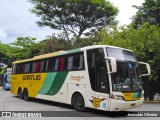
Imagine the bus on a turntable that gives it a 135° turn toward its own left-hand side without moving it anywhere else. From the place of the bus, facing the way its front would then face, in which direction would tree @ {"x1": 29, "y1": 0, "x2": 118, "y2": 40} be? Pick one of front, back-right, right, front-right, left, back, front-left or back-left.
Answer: front

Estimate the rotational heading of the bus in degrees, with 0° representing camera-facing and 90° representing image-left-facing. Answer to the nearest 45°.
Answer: approximately 315°

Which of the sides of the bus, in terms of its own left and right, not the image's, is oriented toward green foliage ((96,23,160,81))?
left
